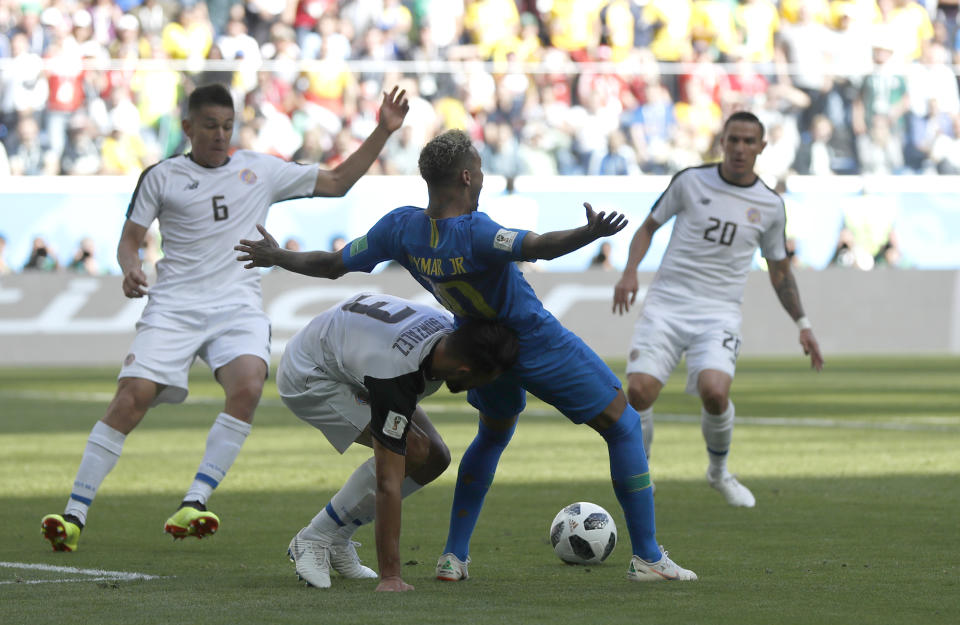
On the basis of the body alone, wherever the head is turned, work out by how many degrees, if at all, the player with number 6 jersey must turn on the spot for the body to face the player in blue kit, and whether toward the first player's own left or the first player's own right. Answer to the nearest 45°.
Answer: approximately 45° to the first player's own left

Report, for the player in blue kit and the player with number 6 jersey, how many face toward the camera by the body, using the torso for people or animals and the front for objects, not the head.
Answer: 1

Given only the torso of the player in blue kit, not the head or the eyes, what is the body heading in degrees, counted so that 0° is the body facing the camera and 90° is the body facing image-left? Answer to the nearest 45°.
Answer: approximately 225°

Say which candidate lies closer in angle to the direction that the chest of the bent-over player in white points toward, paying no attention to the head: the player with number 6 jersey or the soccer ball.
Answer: the soccer ball

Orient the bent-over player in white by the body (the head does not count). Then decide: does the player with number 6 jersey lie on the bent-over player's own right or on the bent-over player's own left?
on the bent-over player's own left

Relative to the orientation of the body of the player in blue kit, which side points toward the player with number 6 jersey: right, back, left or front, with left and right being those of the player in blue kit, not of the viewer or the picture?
left

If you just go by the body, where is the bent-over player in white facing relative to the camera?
to the viewer's right

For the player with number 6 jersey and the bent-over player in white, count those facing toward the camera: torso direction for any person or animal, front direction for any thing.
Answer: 1

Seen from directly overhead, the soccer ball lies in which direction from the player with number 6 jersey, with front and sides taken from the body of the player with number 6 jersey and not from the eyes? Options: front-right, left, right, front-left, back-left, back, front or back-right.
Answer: front-left
